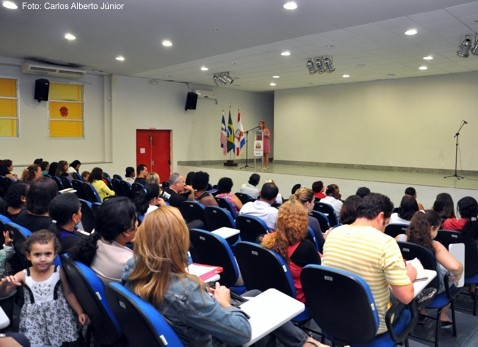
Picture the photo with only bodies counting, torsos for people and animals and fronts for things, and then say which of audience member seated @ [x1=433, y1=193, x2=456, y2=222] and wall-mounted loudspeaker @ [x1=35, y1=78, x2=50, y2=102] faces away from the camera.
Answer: the audience member seated

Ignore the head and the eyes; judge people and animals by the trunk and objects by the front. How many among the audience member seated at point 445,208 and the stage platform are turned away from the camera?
1

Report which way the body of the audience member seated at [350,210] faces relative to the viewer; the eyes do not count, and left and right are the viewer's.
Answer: facing away from the viewer and to the right of the viewer

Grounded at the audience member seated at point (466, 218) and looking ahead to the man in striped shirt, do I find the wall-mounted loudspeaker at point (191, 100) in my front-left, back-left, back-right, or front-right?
back-right

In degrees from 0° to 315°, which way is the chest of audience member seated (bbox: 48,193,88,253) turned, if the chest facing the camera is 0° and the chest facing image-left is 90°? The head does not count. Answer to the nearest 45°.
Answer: approximately 225°

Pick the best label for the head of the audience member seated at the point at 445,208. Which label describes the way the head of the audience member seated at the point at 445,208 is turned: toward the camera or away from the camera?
away from the camera

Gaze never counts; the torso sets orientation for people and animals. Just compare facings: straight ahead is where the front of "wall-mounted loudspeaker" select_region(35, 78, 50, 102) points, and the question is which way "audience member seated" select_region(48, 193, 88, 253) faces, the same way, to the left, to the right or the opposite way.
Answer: to the left

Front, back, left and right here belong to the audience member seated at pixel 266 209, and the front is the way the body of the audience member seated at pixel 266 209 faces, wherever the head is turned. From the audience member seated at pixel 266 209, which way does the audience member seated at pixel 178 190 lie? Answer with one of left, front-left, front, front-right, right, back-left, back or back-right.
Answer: left

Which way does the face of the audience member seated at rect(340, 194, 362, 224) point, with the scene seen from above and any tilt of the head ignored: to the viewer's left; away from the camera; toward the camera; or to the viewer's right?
away from the camera

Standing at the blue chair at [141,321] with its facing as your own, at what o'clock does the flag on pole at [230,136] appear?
The flag on pole is roughly at 11 o'clock from the blue chair.

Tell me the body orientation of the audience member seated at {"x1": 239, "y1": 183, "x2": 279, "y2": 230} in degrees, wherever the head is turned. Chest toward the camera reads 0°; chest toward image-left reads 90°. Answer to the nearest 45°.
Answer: approximately 225°

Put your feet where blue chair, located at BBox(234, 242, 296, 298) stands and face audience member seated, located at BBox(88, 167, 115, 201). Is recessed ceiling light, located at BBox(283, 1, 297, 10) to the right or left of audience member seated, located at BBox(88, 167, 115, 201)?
right

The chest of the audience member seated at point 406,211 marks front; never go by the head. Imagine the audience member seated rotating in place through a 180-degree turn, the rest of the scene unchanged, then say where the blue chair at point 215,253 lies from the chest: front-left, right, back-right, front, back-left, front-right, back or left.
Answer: front

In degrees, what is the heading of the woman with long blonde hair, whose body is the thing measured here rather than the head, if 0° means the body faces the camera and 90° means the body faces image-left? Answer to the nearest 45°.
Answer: approximately 225°

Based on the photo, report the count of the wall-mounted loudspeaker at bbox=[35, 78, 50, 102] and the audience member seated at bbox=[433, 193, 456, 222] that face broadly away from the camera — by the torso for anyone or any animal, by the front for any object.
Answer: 1

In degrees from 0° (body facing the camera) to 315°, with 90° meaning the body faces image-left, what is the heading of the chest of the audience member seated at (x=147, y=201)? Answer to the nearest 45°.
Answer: approximately 225°
